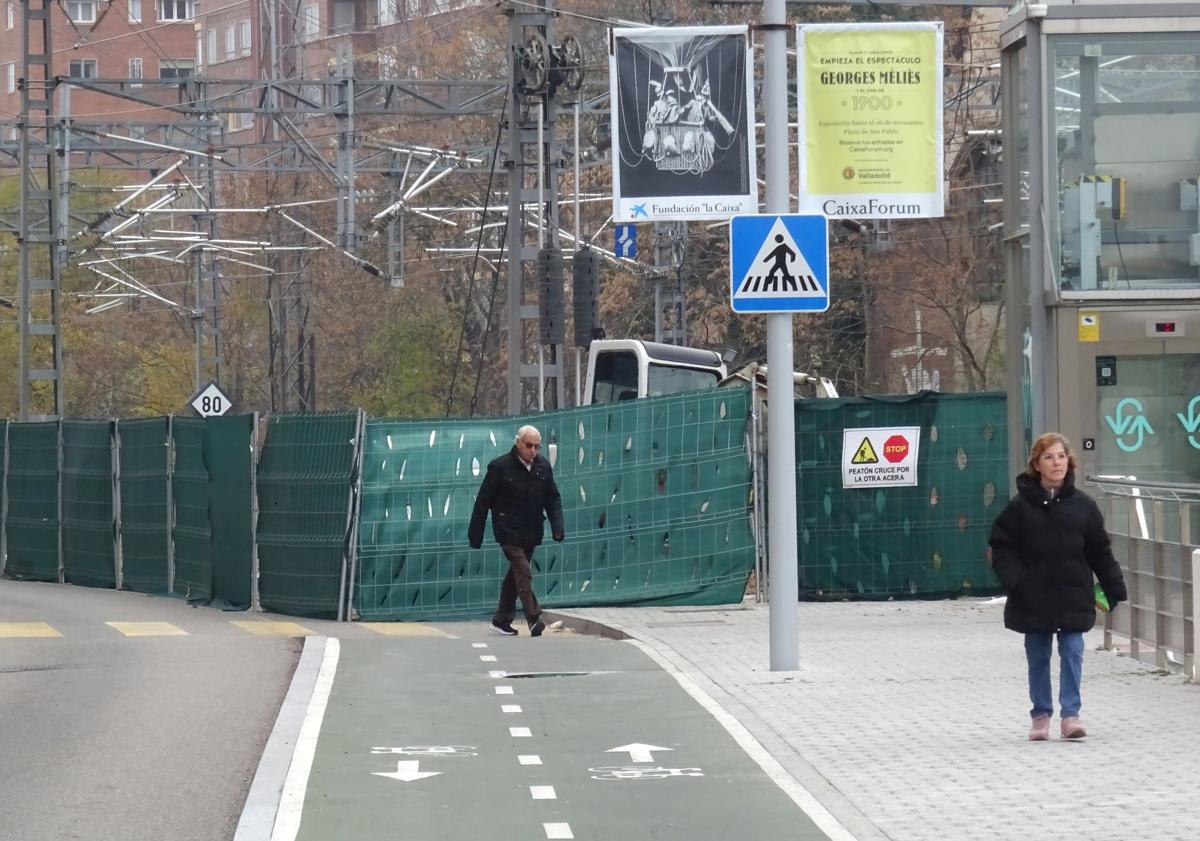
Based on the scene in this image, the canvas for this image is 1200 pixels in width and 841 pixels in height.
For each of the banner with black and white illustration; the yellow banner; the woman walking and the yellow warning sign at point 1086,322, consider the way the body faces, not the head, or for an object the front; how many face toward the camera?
4

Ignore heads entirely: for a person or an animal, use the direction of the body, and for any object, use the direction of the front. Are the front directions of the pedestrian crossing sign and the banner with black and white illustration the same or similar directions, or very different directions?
same or similar directions

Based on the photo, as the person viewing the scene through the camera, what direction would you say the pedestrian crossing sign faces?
facing the viewer

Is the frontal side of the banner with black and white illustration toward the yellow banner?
no

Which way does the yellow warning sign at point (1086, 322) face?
toward the camera

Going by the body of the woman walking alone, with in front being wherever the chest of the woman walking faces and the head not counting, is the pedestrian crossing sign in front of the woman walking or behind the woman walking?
behind

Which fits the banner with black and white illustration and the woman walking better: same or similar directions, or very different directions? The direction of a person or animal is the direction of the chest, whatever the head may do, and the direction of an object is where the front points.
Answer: same or similar directions

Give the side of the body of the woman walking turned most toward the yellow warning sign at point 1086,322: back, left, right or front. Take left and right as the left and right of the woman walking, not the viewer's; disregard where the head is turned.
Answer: back

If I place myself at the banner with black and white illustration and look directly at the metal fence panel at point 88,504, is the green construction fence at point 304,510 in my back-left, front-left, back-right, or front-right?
front-left

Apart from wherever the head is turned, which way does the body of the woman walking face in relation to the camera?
toward the camera

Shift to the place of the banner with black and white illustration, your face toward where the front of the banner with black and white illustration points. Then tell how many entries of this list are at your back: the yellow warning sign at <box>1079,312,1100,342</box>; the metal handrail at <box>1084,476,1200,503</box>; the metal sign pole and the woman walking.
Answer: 0

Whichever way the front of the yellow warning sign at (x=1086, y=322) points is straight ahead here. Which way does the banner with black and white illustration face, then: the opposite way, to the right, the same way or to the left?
the same way

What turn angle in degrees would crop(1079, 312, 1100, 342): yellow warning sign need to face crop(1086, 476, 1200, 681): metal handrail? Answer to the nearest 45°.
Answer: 0° — it already faces it
